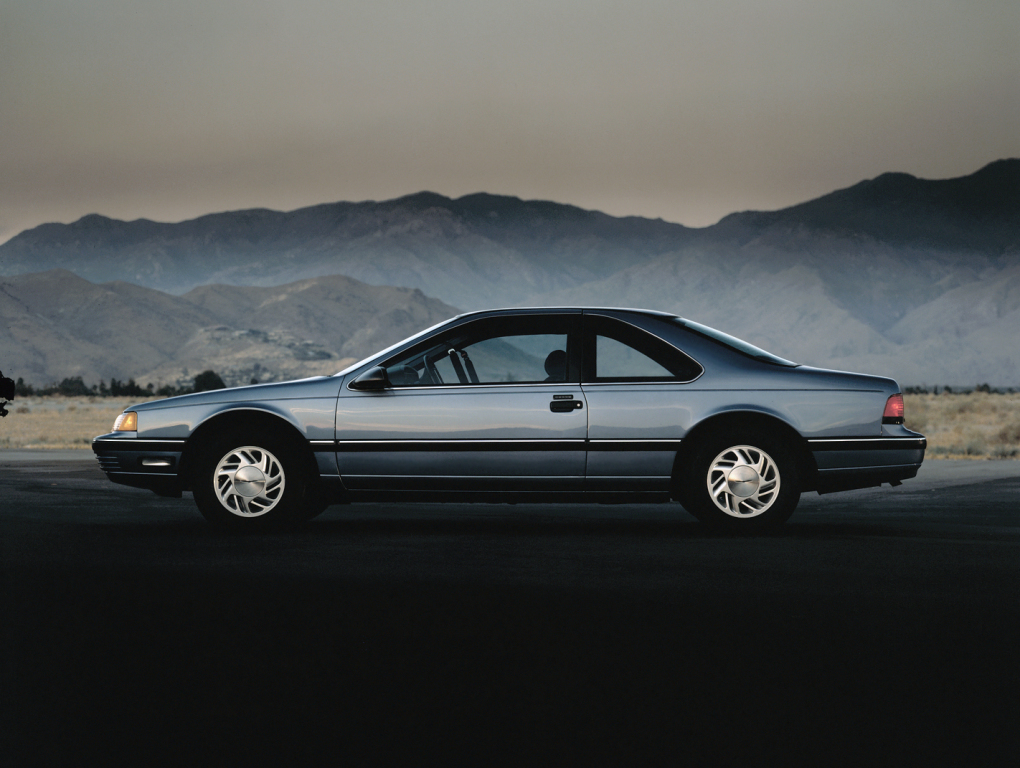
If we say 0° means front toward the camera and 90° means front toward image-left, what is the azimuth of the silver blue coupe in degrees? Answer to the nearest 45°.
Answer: approximately 90°
